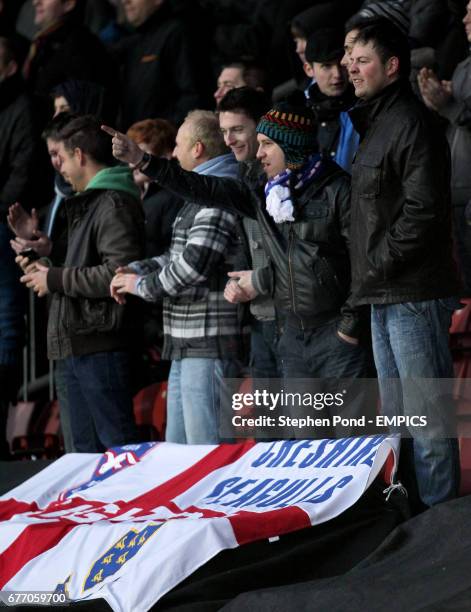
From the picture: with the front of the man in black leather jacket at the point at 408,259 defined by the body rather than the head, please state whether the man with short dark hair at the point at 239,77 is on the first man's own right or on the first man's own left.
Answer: on the first man's own right

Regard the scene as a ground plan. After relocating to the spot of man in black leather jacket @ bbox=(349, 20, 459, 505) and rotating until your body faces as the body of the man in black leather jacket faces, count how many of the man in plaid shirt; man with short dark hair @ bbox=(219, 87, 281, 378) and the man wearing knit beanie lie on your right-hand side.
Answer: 3

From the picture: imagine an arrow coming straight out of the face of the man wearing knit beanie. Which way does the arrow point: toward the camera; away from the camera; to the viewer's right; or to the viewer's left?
to the viewer's left

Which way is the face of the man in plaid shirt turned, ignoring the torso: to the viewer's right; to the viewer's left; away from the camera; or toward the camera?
to the viewer's left

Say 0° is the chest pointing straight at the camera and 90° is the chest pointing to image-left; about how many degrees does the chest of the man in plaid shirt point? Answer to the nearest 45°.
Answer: approximately 90°

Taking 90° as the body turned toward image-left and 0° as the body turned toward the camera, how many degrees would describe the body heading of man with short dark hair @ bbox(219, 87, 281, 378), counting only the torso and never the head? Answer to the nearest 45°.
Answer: approximately 45°

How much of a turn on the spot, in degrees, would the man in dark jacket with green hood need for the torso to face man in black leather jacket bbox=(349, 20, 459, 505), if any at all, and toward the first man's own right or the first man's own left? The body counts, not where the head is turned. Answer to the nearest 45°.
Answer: approximately 135° to the first man's own left

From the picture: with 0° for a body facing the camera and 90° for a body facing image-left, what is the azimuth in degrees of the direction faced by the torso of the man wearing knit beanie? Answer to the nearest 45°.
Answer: approximately 45°

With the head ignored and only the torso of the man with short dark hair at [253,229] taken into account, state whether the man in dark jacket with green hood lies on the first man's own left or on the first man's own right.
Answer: on the first man's own right
